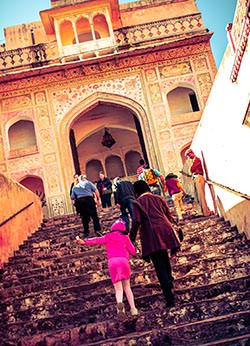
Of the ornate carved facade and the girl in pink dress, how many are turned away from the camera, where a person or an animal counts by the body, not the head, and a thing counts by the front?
1

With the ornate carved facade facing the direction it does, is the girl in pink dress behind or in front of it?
in front

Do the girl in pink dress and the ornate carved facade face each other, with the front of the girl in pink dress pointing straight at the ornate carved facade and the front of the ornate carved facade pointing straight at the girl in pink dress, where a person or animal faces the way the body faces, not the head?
yes

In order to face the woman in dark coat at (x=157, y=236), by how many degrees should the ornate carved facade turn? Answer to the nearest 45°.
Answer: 0° — it already faces them

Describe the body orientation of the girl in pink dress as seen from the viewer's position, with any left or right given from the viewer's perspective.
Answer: facing away from the viewer

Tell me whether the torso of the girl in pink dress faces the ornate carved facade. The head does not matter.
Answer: yes

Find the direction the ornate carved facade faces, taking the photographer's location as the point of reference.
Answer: facing the viewer

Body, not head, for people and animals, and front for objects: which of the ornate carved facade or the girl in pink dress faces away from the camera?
the girl in pink dress

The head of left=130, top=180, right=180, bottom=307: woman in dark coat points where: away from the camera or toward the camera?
away from the camera

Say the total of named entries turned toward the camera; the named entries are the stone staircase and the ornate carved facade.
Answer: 2

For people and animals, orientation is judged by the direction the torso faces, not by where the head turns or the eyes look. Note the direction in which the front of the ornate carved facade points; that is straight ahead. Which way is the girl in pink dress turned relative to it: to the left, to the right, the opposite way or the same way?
the opposite way

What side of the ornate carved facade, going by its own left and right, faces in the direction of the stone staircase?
front
